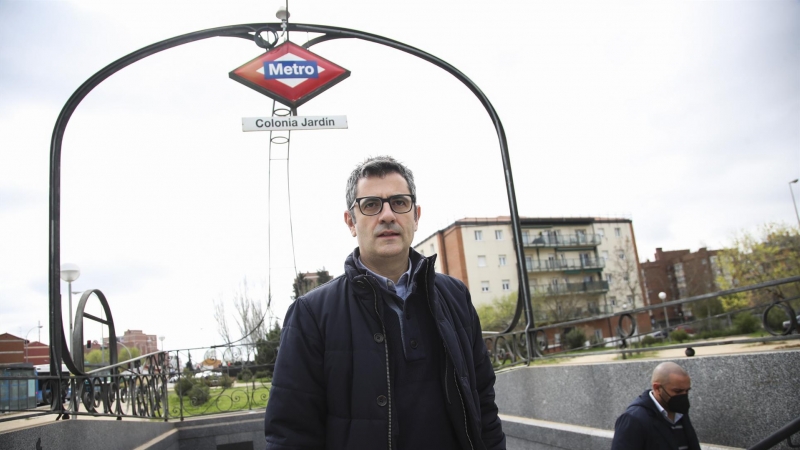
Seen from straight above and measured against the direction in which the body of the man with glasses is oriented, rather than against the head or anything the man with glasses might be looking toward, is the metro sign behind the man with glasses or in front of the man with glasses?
behind

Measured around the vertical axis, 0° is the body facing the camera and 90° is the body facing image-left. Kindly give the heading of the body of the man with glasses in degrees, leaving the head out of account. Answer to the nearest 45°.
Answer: approximately 0°

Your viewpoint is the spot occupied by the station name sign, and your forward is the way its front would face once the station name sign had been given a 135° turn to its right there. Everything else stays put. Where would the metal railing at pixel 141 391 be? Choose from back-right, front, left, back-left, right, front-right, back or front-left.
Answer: front

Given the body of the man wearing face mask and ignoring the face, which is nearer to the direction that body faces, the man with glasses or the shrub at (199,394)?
the man with glasses

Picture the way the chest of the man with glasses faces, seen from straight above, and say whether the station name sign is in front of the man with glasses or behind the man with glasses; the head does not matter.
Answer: behind

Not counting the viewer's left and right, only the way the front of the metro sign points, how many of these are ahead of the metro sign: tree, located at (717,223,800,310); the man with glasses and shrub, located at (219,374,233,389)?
1

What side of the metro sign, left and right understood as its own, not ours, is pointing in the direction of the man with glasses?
front
